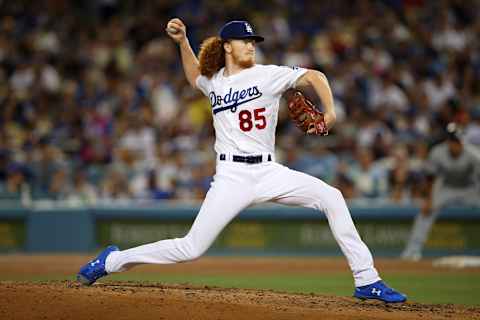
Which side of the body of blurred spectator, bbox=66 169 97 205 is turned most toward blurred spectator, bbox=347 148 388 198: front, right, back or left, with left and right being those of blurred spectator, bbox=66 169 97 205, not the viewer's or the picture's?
left

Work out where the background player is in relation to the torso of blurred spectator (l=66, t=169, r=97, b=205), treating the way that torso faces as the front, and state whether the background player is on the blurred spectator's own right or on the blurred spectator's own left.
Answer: on the blurred spectator's own left

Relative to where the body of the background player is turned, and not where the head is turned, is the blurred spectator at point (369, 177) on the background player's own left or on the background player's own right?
on the background player's own right

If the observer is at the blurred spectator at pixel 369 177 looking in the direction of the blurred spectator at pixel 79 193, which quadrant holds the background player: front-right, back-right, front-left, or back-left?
back-left
